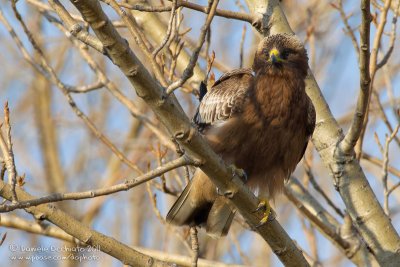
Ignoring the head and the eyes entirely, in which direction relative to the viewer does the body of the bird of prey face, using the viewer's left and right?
facing the viewer and to the right of the viewer
